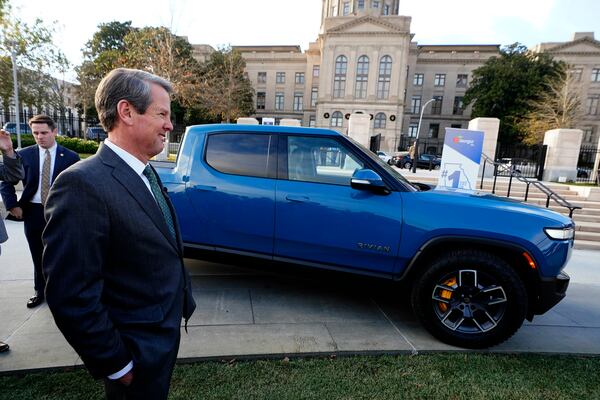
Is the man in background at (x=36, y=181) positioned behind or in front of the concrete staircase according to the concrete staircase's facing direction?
in front

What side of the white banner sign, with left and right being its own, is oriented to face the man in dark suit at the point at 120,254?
front

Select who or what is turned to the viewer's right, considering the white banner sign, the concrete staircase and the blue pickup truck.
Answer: the blue pickup truck

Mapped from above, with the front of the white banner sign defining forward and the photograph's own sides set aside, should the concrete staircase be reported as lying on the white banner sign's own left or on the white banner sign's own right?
on the white banner sign's own left

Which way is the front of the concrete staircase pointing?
toward the camera

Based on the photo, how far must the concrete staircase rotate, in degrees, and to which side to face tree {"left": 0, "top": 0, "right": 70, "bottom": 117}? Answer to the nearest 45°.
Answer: approximately 90° to its right

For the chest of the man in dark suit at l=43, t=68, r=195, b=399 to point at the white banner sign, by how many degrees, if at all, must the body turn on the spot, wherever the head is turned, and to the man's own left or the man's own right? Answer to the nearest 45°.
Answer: approximately 45° to the man's own left

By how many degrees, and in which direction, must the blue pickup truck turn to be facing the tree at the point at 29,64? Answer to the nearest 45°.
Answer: approximately 135° to its left

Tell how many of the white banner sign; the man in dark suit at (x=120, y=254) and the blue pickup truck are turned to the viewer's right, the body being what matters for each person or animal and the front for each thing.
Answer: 2

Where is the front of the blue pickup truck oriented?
to the viewer's right

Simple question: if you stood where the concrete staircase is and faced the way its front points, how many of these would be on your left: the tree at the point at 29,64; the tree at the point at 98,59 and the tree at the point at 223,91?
0

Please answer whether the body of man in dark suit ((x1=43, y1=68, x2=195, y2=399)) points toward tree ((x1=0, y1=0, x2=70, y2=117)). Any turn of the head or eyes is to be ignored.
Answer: no

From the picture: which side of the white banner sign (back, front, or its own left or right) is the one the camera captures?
front

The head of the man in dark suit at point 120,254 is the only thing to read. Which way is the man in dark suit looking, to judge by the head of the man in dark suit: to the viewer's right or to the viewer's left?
to the viewer's right

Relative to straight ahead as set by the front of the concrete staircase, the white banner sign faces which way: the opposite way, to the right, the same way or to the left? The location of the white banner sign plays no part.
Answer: the same way

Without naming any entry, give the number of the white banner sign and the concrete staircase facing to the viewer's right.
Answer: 0

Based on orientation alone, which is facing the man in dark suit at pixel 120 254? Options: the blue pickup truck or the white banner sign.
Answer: the white banner sign

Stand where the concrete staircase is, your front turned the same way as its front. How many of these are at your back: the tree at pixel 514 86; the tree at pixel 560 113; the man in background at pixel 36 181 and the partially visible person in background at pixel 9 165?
2

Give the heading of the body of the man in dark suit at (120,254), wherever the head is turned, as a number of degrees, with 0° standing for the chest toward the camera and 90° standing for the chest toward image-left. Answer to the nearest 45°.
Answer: approximately 270°
